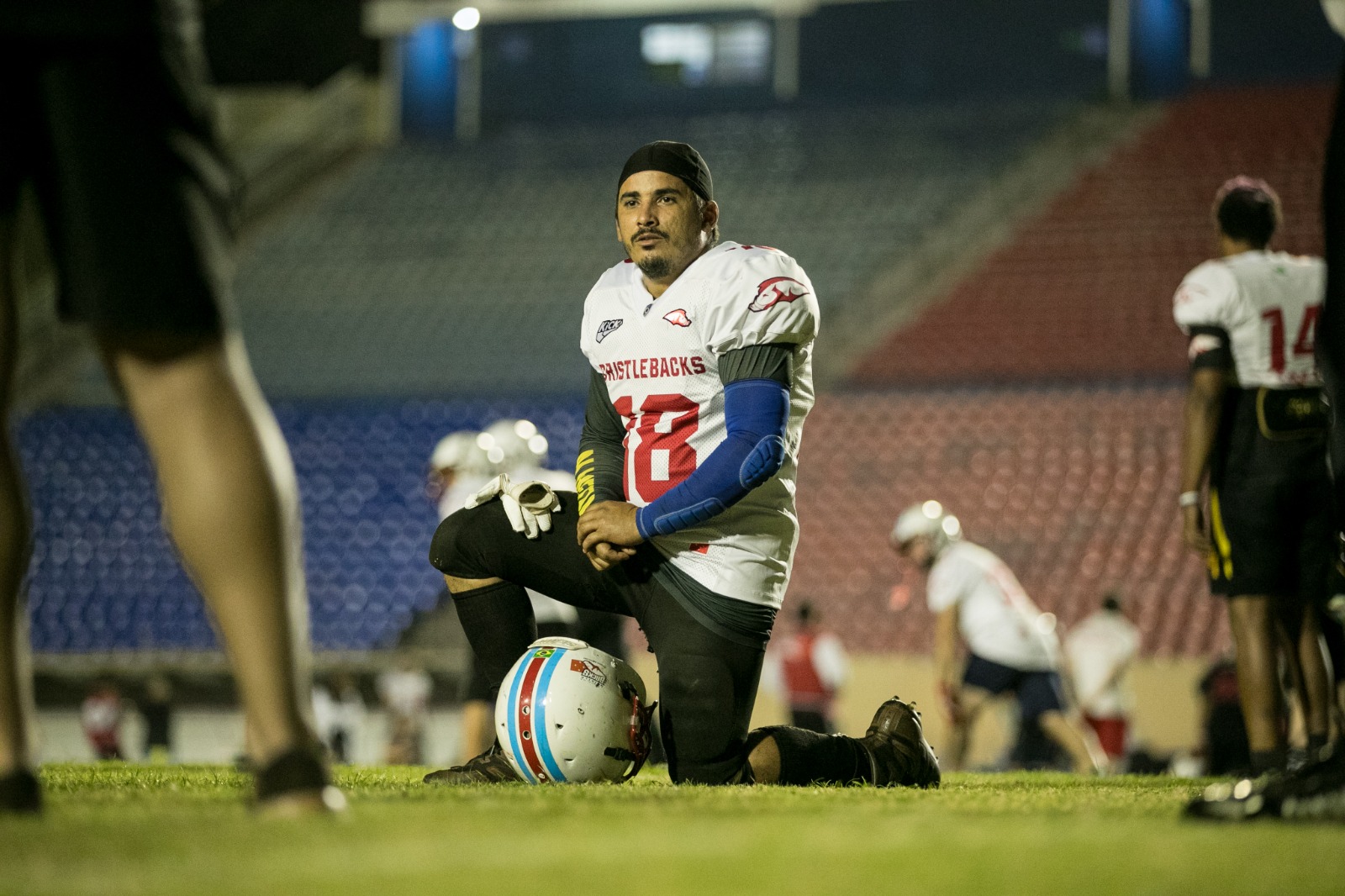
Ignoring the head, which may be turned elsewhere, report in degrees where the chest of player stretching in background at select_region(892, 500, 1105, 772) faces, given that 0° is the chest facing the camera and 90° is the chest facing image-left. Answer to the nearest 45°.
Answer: approximately 90°

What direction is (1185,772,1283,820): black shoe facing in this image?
to the viewer's left

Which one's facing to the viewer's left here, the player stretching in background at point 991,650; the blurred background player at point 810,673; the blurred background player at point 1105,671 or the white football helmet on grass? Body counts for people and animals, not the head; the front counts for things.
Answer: the player stretching in background

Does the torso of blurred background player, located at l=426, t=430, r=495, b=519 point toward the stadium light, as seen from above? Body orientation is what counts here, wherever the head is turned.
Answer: no

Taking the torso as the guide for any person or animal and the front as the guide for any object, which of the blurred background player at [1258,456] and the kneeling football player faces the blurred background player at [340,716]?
the blurred background player at [1258,456]

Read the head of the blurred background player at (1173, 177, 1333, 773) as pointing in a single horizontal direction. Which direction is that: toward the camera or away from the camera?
away from the camera

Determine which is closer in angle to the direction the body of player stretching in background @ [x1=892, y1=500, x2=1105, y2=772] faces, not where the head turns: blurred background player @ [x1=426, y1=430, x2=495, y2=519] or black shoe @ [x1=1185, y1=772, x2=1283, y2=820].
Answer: the blurred background player

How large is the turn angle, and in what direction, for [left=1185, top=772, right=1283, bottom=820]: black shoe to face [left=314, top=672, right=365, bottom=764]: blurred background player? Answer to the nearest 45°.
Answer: approximately 45° to its right

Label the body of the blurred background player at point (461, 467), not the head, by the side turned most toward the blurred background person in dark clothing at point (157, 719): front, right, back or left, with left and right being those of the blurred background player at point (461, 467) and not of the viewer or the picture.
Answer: right

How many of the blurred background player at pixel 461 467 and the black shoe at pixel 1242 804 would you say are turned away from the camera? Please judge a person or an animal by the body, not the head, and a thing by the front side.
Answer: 0

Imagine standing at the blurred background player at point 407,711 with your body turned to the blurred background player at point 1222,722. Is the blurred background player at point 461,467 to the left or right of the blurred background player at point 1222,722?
right
